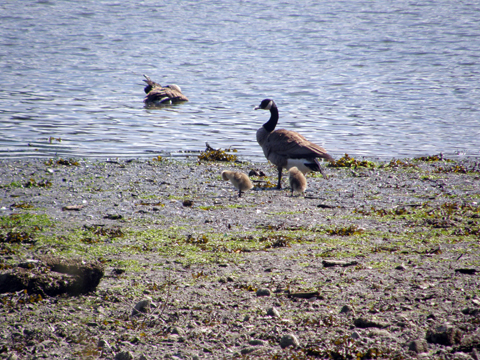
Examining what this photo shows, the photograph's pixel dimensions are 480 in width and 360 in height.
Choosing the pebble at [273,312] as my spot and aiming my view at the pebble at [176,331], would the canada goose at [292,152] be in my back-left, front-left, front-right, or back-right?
back-right

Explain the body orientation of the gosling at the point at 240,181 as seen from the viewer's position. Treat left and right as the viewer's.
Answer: facing to the left of the viewer

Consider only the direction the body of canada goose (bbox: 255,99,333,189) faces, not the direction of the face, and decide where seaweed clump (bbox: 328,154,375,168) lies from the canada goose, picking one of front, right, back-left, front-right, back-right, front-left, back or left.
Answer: back-right

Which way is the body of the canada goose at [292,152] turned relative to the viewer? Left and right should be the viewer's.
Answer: facing to the left of the viewer

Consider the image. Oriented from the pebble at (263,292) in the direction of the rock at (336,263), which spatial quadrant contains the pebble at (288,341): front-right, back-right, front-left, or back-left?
back-right

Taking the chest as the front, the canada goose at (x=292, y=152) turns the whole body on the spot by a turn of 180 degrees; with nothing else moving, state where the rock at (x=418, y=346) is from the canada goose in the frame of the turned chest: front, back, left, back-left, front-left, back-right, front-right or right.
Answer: right
